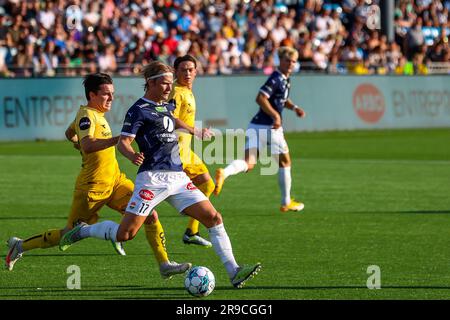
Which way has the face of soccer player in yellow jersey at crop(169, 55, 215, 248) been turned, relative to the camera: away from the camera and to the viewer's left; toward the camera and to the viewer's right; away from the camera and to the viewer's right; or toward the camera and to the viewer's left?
toward the camera and to the viewer's right

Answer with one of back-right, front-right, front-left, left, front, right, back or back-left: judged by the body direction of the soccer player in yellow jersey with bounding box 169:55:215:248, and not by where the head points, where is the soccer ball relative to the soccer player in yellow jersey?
front-right

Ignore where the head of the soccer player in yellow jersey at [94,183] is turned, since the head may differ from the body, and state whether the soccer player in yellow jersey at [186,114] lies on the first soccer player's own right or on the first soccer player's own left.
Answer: on the first soccer player's own left

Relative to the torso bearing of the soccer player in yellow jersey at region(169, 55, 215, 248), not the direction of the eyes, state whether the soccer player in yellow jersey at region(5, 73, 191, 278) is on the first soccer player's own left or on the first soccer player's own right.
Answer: on the first soccer player's own right

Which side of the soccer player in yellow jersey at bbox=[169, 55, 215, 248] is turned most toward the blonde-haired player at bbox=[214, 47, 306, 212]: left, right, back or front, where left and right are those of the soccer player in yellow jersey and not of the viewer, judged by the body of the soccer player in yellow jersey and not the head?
left

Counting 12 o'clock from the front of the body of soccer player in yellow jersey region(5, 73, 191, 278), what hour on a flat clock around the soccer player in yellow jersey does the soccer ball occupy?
The soccer ball is roughly at 2 o'clock from the soccer player in yellow jersey.

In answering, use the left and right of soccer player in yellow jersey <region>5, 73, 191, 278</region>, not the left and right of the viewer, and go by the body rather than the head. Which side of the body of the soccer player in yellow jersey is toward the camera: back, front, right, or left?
right
